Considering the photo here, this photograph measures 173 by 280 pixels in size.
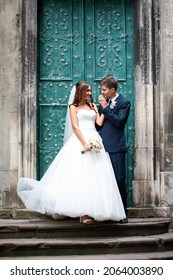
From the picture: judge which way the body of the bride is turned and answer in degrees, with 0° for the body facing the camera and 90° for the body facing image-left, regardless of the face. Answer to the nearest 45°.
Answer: approximately 315°

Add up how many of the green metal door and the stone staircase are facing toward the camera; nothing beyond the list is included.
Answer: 2

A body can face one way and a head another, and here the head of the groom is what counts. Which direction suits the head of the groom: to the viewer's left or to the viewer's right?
to the viewer's left

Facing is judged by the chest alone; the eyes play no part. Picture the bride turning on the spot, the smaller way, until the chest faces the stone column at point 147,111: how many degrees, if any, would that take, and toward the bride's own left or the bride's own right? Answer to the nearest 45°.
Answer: approximately 90° to the bride's own left

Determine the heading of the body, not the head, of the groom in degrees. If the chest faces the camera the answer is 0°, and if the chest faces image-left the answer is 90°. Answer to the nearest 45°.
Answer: approximately 45°
